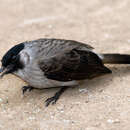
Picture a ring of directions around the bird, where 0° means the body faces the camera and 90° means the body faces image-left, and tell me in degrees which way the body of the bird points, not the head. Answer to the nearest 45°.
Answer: approximately 90°
